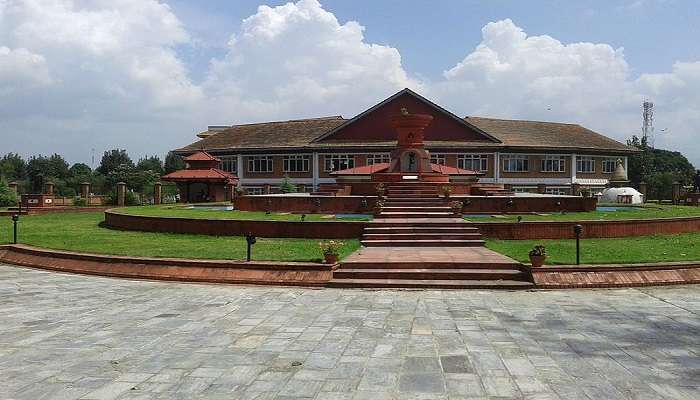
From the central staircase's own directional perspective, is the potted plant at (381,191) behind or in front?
behind

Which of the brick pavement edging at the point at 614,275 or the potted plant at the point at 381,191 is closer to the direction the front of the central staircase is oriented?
the brick pavement edging

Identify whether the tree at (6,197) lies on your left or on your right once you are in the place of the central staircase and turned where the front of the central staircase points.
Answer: on your right

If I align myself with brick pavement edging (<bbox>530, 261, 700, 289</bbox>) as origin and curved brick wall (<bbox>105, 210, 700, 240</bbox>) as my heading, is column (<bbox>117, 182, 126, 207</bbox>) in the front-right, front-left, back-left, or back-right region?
front-left

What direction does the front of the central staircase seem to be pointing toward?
toward the camera

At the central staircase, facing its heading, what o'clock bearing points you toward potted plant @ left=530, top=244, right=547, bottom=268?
The potted plant is roughly at 10 o'clock from the central staircase.

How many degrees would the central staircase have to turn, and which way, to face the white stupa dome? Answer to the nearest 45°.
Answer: approximately 135° to its left

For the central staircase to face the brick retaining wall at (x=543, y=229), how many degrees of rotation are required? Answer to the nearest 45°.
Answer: approximately 135° to its left

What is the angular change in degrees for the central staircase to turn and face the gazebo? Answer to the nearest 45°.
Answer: approximately 135° to its right

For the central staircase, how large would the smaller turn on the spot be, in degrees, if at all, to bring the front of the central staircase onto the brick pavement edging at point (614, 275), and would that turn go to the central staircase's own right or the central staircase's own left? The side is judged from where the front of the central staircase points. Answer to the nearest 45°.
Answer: approximately 90° to the central staircase's own left

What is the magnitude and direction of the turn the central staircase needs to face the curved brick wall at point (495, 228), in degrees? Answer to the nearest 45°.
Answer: approximately 135° to its left
